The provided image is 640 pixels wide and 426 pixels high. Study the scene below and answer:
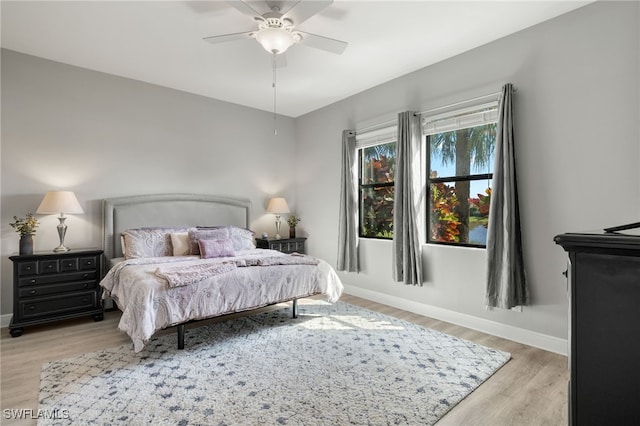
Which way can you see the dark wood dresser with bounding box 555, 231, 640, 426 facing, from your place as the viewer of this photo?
facing to the left of the viewer

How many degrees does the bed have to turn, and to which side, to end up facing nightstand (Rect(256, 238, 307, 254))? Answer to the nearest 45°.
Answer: approximately 90° to its left

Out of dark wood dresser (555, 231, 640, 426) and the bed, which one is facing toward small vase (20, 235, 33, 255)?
the dark wood dresser

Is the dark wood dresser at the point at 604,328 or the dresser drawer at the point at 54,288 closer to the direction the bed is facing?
the dark wood dresser

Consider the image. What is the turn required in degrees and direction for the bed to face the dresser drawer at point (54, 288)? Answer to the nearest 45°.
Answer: approximately 135° to its right

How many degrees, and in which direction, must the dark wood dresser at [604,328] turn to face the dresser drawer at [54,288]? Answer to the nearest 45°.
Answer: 0° — it already faces it

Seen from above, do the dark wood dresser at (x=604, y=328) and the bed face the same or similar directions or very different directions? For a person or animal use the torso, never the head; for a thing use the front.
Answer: very different directions

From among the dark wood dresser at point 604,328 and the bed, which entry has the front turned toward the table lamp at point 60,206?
the dark wood dresser

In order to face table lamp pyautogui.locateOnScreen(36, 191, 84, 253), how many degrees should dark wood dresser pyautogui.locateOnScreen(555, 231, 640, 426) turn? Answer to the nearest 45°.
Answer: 0° — it already faces it

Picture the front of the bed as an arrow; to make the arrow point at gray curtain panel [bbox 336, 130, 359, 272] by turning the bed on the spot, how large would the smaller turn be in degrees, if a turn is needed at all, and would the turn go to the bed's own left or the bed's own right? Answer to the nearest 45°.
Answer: approximately 45° to the bed's own left

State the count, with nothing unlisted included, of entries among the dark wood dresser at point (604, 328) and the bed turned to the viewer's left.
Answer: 1

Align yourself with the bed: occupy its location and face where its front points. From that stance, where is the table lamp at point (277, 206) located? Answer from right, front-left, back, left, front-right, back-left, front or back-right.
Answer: left

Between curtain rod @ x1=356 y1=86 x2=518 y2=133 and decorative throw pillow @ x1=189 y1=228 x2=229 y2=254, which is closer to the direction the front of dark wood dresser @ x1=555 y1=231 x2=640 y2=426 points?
the decorative throw pillow

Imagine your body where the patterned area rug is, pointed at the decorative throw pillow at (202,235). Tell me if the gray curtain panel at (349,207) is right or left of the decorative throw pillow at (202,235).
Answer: right
